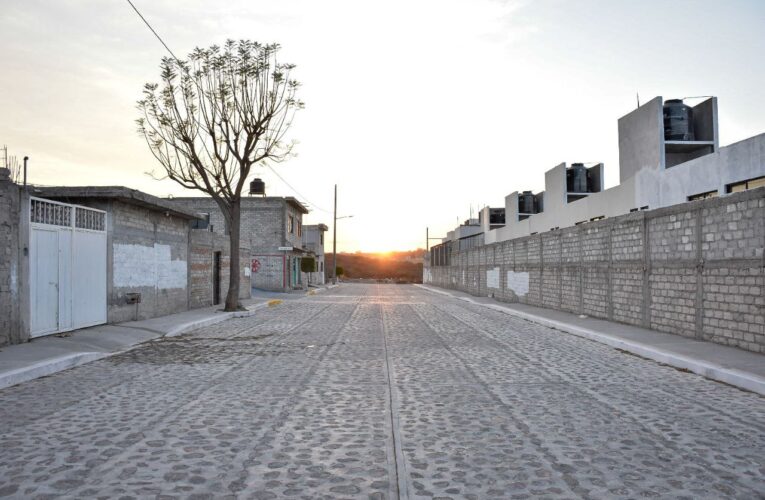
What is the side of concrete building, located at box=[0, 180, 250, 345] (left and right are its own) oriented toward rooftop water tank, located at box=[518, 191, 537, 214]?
left

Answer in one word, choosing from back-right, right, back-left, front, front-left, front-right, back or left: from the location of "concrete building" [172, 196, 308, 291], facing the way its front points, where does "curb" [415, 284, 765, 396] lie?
right

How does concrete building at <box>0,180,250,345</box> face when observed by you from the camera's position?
facing the viewer and to the right of the viewer

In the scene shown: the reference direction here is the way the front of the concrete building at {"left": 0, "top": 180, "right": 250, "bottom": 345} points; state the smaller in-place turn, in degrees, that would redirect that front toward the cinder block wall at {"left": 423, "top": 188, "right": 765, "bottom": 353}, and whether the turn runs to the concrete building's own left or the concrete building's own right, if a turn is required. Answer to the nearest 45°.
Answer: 0° — it already faces it

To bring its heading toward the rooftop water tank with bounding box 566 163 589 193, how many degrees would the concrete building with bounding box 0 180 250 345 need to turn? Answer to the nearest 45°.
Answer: approximately 90° to its left

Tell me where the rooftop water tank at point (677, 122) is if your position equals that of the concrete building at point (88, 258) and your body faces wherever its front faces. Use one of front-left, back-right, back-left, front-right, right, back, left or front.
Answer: front-left

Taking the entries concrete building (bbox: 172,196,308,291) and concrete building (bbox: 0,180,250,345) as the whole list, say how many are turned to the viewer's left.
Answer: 0

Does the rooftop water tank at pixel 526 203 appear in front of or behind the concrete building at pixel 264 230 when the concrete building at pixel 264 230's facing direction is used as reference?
in front

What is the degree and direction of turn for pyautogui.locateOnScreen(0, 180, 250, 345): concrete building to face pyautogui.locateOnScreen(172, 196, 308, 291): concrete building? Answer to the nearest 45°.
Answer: approximately 135° to its left

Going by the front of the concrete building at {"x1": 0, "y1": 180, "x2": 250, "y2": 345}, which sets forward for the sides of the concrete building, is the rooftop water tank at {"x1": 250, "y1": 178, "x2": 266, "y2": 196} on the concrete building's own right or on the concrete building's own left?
on the concrete building's own left

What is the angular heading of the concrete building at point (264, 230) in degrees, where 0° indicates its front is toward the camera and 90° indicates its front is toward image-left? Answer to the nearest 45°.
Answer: approximately 270°

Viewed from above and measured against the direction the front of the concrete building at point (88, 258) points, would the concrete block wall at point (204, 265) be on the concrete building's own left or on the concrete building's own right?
on the concrete building's own left

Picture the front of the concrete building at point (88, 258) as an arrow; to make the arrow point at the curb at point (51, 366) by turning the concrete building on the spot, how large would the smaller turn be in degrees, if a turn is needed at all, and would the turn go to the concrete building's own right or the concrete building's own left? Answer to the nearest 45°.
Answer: approximately 45° to the concrete building's own right
